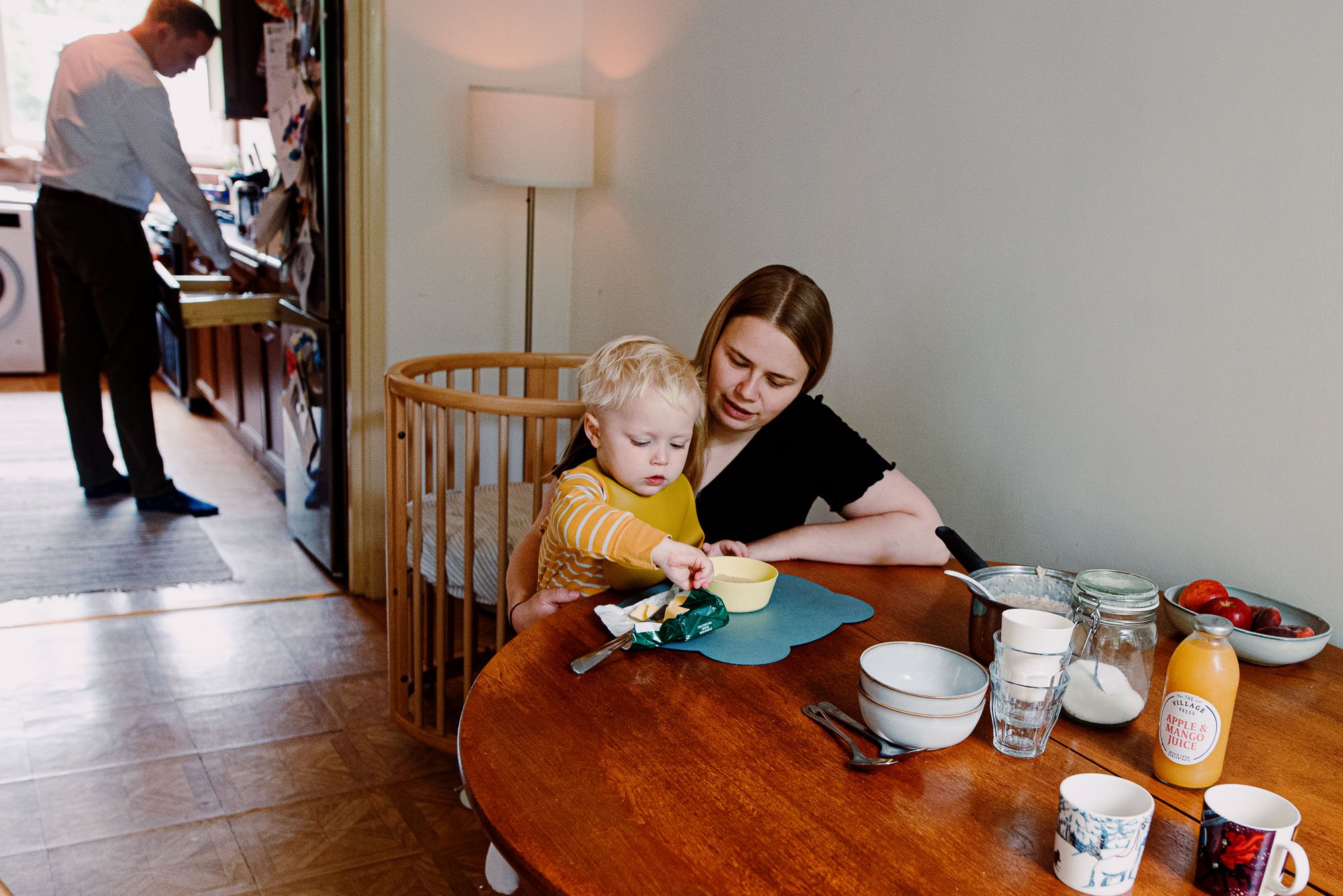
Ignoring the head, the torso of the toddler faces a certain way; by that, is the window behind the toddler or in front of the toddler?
behind

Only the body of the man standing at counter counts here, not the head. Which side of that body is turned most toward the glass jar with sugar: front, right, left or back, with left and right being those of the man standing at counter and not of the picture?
right

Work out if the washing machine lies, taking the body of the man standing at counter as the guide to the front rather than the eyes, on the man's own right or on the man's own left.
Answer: on the man's own left

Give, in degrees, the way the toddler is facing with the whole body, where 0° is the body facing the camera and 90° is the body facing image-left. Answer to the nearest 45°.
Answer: approximately 315°

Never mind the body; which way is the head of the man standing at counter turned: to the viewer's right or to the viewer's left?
to the viewer's right

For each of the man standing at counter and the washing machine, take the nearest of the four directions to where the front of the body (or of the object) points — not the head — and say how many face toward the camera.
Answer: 1

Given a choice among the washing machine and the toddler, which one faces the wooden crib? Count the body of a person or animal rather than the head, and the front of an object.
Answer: the washing machine

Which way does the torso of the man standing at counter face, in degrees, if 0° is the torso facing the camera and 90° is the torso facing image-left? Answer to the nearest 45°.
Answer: approximately 270°

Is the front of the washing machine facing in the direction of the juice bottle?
yes

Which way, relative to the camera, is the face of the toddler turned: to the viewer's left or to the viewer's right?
to the viewer's right

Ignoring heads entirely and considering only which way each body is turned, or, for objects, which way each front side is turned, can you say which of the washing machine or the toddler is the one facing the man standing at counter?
the washing machine

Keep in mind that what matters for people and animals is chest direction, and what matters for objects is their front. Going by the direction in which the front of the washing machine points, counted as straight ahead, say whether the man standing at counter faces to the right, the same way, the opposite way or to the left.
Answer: to the left
